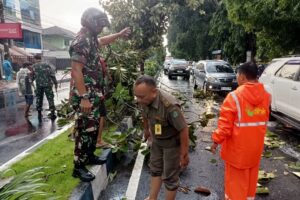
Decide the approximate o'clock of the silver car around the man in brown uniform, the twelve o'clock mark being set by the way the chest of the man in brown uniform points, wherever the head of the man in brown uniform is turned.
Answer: The silver car is roughly at 5 o'clock from the man in brown uniform.

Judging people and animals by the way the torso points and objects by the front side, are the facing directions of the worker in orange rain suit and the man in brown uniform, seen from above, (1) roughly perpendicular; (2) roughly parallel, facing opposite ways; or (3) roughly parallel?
roughly perpendicular

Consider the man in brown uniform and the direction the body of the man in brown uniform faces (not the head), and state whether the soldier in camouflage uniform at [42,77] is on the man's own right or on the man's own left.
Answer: on the man's own right

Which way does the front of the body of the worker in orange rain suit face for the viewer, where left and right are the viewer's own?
facing away from the viewer and to the left of the viewer

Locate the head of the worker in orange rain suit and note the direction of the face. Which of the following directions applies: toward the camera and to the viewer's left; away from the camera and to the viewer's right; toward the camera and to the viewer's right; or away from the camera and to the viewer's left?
away from the camera and to the viewer's left

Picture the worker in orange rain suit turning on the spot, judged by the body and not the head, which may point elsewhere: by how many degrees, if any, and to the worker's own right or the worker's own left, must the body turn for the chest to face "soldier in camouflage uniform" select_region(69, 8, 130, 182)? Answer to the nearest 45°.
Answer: approximately 45° to the worker's own left

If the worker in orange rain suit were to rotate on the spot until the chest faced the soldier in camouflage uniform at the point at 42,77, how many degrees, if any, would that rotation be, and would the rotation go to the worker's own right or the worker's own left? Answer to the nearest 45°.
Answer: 0° — they already face them

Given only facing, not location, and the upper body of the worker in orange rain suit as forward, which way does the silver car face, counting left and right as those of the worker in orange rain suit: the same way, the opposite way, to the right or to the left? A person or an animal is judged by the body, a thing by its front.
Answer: the opposite way

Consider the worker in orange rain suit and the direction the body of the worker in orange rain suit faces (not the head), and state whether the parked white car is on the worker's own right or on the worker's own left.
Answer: on the worker's own right

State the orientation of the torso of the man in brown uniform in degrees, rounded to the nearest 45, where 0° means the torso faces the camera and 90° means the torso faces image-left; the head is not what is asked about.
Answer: approximately 45°

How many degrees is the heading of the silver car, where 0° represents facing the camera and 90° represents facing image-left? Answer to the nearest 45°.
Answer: approximately 315°

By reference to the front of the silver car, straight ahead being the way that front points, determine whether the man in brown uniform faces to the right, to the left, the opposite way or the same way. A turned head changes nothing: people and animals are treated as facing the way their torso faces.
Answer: to the right
